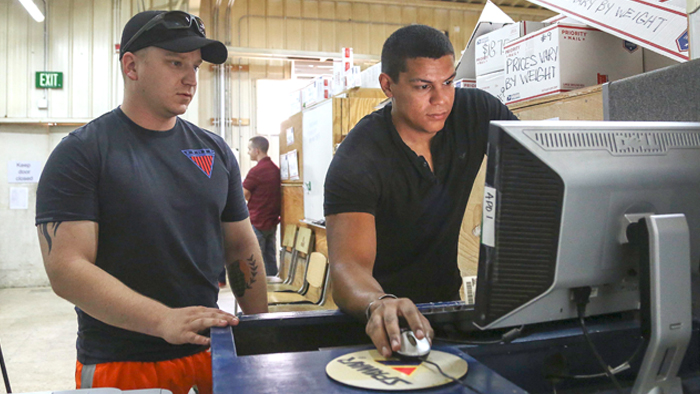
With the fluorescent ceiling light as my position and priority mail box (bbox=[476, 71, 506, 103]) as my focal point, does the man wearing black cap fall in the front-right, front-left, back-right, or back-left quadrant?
front-right

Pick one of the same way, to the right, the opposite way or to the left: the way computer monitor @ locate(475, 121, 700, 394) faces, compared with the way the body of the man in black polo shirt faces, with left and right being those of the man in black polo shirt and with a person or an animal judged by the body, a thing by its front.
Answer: the opposite way

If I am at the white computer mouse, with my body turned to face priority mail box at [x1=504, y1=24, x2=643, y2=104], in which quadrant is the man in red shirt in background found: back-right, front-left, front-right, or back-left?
front-left

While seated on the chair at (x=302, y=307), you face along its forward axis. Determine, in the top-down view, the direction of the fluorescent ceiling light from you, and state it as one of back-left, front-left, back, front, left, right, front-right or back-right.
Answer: front-right

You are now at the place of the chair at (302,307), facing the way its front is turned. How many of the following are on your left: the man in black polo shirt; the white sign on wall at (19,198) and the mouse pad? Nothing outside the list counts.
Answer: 2

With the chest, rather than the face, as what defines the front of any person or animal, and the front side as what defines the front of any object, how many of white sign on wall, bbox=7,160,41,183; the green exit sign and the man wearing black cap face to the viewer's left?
0

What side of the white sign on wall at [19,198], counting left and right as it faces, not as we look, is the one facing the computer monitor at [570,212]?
front

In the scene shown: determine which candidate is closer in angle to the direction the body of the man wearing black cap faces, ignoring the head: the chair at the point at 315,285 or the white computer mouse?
the white computer mouse

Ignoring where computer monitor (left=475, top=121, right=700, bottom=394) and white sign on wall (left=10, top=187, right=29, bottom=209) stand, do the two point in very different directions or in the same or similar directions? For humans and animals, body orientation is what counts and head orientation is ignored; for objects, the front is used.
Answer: very different directions

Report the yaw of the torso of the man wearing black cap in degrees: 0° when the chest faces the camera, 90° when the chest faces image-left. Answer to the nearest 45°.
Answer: approximately 315°

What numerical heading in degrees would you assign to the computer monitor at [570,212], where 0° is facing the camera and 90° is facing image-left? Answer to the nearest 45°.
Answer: approximately 135°

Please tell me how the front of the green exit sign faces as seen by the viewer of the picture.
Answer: facing the viewer

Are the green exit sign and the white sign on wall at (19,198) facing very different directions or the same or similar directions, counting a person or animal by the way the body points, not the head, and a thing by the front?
same or similar directions

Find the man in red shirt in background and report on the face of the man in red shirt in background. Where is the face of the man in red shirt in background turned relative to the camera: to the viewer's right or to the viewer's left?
to the viewer's left

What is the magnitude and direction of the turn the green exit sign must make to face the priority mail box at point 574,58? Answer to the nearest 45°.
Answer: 0° — it already faces it
